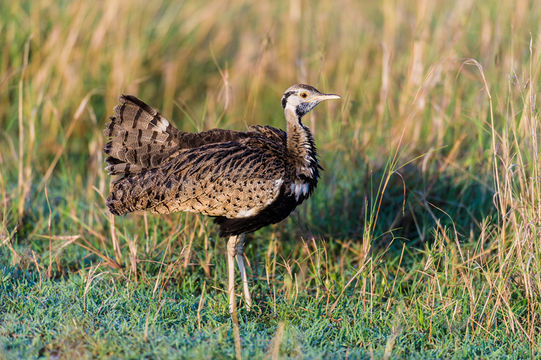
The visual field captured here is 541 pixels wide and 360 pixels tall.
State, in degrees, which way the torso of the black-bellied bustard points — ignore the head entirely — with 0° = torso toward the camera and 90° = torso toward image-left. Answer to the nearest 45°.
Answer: approximately 270°
